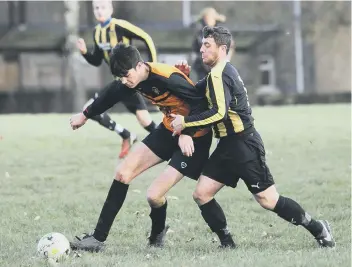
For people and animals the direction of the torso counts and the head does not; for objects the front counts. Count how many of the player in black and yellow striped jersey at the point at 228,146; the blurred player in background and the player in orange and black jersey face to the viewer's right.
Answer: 0

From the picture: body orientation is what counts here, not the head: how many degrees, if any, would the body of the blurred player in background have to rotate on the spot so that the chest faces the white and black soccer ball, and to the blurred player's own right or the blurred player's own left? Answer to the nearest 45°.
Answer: approximately 45° to the blurred player's own left

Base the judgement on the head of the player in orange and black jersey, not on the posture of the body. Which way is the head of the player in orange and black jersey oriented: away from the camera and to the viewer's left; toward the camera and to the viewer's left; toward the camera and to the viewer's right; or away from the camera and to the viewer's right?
toward the camera and to the viewer's left

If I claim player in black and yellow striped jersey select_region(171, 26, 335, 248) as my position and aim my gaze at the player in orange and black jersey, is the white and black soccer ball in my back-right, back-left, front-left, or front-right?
front-left

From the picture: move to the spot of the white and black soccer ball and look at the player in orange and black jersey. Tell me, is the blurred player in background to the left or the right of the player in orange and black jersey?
left

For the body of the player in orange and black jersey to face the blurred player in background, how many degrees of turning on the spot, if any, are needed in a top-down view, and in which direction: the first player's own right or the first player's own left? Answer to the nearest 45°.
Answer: approximately 135° to the first player's own right

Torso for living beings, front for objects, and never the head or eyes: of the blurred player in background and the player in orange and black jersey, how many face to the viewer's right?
0

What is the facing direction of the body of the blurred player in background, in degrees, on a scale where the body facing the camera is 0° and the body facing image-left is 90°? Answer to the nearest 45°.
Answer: approximately 45°

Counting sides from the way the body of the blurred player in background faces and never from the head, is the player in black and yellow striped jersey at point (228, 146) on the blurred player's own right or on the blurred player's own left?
on the blurred player's own left

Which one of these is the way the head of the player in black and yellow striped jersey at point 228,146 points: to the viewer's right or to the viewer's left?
to the viewer's left

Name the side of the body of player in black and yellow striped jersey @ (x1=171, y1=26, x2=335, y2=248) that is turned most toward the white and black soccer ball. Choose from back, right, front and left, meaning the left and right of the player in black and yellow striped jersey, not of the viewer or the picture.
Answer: front

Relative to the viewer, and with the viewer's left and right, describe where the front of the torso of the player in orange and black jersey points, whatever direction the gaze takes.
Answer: facing the viewer and to the left of the viewer

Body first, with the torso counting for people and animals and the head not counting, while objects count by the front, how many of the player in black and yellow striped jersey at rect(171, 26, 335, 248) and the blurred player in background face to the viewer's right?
0

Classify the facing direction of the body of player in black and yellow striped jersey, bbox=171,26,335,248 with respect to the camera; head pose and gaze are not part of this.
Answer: to the viewer's left
